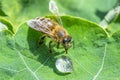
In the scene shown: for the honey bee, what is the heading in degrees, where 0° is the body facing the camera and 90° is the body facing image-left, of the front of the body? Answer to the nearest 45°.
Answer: approximately 315°
